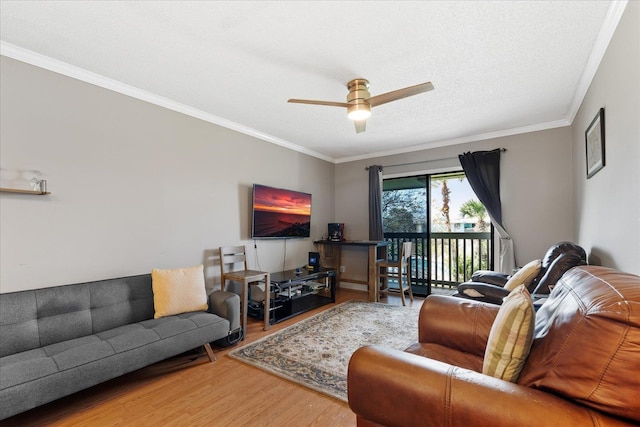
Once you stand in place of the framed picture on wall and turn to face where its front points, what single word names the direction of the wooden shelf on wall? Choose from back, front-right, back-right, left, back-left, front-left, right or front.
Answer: front-left

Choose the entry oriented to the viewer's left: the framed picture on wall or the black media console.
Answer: the framed picture on wall

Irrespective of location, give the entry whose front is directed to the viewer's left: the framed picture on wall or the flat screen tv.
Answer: the framed picture on wall

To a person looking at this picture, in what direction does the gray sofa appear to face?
facing the viewer and to the right of the viewer

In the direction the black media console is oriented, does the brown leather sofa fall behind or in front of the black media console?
in front

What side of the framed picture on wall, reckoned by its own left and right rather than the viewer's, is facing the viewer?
left

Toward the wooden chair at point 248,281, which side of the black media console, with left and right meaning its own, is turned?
right

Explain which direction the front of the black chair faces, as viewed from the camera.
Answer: facing to the left of the viewer

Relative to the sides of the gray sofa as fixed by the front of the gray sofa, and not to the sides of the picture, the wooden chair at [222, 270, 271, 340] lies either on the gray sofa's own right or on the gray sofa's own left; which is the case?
on the gray sofa's own left

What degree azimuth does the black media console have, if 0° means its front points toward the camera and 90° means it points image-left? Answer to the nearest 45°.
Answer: approximately 315°

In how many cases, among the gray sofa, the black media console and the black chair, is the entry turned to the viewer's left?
1

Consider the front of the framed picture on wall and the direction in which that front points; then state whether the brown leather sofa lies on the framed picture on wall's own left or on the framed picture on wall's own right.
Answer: on the framed picture on wall's own left

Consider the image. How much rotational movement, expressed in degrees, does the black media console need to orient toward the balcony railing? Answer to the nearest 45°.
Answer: approximately 45° to its left
